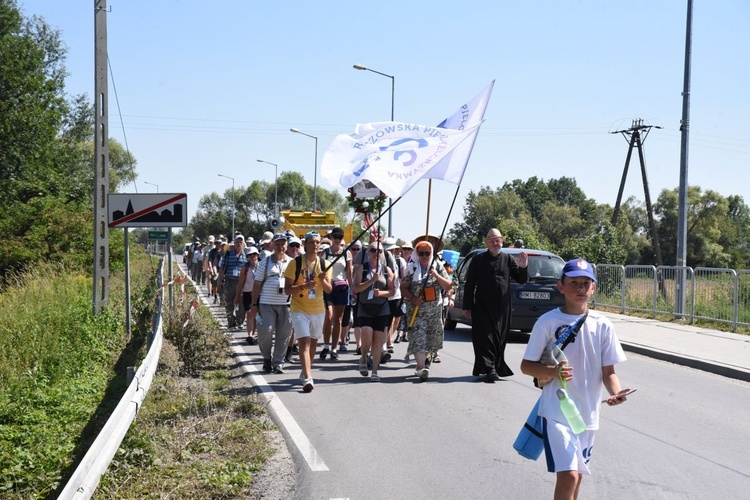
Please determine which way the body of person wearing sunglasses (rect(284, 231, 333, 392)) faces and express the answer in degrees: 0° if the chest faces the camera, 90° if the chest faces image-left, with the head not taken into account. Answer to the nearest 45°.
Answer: approximately 0°

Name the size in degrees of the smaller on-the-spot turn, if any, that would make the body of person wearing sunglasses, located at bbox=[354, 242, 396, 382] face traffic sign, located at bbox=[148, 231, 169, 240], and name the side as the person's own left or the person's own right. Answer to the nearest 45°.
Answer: approximately 135° to the person's own right

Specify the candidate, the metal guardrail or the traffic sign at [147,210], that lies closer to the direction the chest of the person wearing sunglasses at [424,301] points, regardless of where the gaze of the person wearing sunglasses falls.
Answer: the metal guardrail

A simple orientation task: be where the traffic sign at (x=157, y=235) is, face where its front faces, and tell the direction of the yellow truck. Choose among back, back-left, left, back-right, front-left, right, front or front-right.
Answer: left

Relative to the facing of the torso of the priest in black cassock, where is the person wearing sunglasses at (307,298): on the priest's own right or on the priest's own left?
on the priest's own right

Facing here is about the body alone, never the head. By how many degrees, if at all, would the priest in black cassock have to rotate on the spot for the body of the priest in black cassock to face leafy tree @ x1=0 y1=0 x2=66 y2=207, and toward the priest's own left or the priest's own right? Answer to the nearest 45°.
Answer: approximately 135° to the priest's own right

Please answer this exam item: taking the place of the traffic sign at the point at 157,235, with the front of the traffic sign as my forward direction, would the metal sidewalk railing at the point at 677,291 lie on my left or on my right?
on my left
